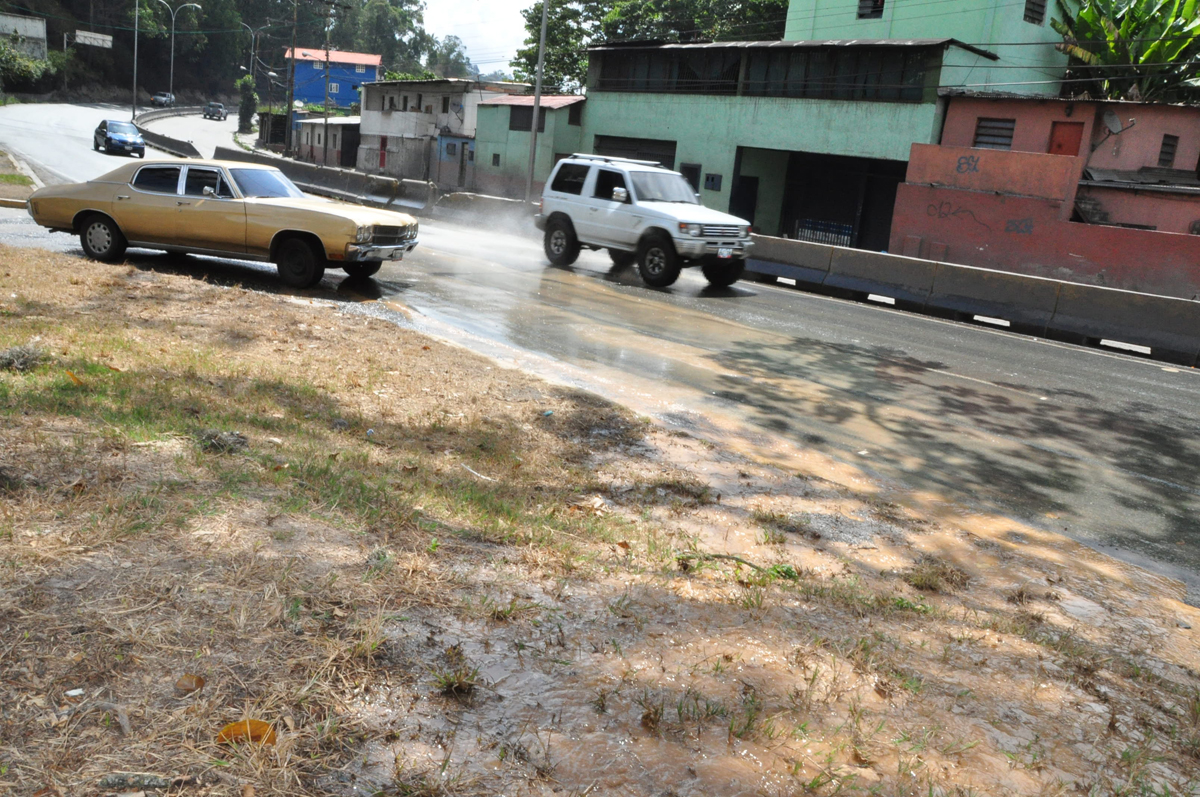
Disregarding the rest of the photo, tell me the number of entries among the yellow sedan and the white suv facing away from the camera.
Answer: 0

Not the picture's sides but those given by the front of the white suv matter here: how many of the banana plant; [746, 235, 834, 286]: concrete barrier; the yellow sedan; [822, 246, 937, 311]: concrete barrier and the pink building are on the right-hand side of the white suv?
1

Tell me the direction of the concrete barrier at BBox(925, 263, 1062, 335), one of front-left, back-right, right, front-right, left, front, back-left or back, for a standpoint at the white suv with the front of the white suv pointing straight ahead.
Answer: front-left

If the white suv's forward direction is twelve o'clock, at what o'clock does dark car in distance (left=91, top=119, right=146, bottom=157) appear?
The dark car in distance is roughly at 6 o'clock from the white suv.

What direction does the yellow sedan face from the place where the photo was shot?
facing the viewer and to the right of the viewer

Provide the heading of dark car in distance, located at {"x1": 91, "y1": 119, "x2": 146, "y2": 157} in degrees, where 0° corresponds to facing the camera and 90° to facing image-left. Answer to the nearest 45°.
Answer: approximately 315°

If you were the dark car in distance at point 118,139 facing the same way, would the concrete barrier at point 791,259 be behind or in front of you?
in front

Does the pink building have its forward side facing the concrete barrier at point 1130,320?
yes

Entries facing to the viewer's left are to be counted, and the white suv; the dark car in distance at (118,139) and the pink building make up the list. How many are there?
0

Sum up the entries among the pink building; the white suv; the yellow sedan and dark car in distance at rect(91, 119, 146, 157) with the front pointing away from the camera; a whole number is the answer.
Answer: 0

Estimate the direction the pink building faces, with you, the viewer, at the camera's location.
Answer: facing the viewer

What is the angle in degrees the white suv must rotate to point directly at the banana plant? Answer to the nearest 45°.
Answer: approximately 90° to its left

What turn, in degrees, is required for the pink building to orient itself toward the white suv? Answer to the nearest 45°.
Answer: approximately 45° to its right

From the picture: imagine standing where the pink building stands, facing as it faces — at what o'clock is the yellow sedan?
The yellow sedan is roughly at 1 o'clock from the pink building.

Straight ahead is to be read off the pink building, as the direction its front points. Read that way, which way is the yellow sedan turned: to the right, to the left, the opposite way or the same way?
to the left

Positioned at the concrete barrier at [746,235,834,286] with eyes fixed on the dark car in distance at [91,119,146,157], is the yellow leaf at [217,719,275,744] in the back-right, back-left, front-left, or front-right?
back-left

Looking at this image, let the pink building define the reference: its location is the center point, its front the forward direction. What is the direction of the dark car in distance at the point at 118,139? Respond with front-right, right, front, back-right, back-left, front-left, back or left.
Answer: right
